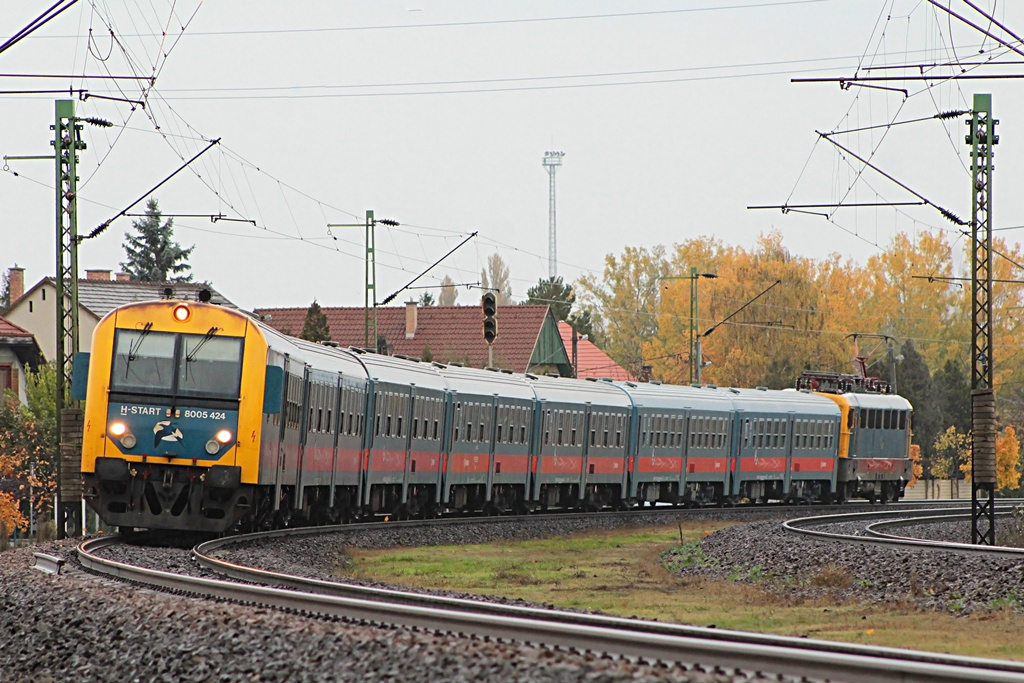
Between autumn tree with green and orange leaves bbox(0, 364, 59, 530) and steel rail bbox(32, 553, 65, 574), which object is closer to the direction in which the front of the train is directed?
the steel rail

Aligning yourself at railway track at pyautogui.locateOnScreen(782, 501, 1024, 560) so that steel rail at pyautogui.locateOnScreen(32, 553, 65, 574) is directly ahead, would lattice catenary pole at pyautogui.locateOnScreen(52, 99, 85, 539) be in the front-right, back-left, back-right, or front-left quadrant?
front-right

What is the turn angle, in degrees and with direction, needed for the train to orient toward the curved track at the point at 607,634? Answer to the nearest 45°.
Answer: approximately 45° to its left

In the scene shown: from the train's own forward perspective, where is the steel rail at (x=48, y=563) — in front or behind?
in front

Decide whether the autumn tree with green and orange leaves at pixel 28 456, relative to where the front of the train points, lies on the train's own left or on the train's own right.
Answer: on the train's own right

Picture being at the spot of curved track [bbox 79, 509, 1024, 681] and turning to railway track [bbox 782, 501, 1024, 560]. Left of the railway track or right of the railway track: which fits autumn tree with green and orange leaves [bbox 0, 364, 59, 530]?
left

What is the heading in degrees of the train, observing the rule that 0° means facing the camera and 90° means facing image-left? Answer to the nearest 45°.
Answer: approximately 45°
